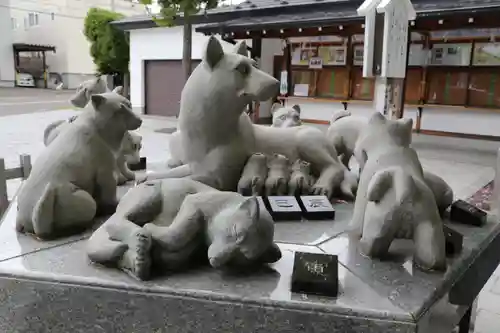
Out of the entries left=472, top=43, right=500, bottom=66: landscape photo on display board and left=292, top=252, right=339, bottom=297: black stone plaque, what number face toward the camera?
2

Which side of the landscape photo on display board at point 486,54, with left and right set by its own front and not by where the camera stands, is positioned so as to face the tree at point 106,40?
right

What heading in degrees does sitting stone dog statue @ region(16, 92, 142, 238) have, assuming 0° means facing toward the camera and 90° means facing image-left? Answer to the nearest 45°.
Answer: approximately 225°

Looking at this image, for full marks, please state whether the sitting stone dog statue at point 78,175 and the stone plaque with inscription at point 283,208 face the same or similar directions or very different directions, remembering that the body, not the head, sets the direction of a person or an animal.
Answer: very different directions

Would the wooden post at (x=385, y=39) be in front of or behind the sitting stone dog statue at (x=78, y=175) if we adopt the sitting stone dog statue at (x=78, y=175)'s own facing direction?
in front

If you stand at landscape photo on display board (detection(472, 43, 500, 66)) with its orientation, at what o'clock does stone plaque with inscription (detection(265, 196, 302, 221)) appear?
The stone plaque with inscription is roughly at 12 o'clock from the landscape photo on display board.

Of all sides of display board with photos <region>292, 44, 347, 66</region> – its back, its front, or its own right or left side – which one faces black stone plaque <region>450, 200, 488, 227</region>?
front

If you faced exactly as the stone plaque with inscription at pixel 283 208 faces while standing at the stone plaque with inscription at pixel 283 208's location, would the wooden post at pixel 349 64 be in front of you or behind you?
behind

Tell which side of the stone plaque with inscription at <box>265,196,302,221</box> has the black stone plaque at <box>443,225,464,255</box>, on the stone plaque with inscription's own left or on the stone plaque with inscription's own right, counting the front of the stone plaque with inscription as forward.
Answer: on the stone plaque with inscription's own left

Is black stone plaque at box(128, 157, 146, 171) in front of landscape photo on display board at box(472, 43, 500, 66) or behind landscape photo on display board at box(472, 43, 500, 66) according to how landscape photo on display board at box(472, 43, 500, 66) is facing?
in front

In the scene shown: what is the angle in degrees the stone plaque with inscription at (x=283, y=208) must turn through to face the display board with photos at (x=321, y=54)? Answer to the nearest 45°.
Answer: approximately 180°

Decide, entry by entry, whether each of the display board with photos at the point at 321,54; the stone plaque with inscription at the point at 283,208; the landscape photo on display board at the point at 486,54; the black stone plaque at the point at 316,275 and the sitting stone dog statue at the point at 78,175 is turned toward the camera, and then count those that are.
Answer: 4

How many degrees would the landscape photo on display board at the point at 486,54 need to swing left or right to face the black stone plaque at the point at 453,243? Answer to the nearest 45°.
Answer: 0° — it already faces it

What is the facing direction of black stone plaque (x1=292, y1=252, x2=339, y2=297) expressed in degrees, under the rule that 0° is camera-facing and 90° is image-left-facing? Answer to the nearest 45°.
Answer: approximately 0°

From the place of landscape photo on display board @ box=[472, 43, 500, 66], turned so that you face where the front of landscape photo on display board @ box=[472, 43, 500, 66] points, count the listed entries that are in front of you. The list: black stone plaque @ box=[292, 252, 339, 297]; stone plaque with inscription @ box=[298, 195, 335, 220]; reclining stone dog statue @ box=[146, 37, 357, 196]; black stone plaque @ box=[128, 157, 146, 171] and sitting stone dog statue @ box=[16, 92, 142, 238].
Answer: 5

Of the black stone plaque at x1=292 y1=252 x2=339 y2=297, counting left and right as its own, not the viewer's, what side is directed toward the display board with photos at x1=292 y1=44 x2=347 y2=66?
back
